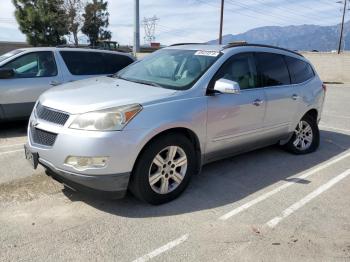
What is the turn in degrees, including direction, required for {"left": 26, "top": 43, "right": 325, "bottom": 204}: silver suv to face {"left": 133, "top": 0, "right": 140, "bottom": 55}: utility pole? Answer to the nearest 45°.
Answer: approximately 135° to its right

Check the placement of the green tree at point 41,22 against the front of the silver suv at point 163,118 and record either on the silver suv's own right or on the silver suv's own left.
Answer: on the silver suv's own right

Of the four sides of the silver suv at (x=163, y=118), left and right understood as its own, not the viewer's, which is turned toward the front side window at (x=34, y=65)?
right

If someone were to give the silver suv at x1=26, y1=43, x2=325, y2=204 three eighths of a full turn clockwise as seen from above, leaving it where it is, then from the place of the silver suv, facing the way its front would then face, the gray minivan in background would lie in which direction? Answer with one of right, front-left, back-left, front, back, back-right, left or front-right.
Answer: front-left

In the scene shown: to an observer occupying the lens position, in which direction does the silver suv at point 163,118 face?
facing the viewer and to the left of the viewer
